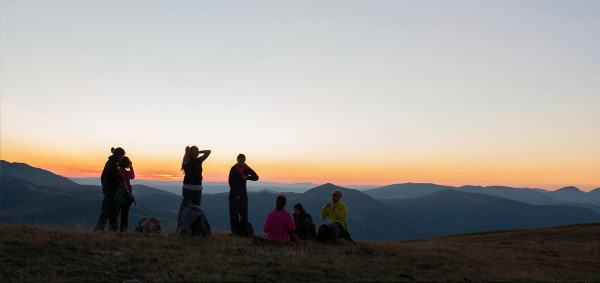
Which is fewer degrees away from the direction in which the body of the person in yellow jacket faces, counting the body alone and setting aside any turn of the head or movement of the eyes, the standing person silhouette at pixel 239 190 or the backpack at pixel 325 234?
the backpack

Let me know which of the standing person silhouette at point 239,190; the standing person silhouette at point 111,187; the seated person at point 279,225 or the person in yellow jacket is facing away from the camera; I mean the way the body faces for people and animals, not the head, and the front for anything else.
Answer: the seated person

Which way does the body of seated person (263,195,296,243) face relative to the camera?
away from the camera

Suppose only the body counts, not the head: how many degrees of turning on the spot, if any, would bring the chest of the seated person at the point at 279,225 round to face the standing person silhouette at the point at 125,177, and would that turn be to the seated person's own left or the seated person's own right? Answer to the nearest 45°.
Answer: approximately 90° to the seated person's own left

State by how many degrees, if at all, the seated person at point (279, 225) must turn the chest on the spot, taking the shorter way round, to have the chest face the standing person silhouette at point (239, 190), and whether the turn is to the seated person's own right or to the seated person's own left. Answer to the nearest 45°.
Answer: approximately 45° to the seated person's own left

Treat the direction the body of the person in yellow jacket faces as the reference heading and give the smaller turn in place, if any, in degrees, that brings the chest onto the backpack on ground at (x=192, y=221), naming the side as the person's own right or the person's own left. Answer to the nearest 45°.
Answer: approximately 45° to the person's own right

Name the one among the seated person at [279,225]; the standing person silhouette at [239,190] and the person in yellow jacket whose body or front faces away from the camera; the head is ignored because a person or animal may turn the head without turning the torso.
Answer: the seated person

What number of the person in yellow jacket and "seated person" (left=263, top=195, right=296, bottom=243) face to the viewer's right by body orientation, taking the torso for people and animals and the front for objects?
0

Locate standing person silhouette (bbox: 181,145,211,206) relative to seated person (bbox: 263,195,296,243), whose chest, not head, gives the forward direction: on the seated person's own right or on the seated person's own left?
on the seated person's own left

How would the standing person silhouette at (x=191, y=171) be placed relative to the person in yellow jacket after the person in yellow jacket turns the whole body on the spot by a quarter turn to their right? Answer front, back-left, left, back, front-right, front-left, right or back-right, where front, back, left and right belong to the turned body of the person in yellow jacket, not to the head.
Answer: front-left
